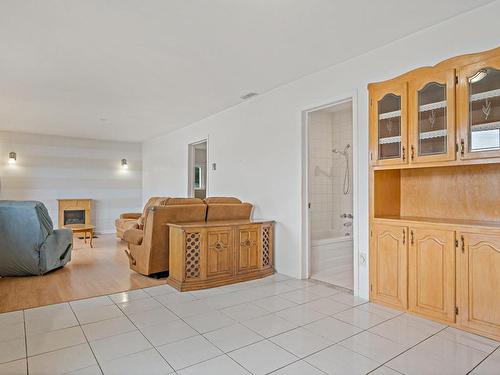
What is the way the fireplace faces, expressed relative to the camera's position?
facing the viewer

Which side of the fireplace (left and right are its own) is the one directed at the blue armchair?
front

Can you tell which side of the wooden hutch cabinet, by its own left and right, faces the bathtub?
right

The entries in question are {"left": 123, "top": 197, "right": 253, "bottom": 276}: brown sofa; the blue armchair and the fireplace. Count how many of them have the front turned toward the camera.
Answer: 1

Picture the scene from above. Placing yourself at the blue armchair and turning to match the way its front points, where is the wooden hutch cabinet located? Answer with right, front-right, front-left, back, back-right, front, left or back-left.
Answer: right

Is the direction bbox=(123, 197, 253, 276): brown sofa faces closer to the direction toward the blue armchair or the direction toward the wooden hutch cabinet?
the blue armchair

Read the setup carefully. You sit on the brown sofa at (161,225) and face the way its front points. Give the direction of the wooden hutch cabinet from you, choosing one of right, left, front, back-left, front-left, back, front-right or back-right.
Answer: back

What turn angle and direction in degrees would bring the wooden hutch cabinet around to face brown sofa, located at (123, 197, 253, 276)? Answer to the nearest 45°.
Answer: approximately 45° to its right

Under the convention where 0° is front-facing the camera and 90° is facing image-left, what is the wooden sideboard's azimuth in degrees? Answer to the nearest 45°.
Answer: approximately 315°

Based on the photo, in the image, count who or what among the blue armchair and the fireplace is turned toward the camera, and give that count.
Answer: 1

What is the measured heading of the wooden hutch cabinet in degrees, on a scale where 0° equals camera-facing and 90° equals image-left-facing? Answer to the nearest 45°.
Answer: approximately 45°

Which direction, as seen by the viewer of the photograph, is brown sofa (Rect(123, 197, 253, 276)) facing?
facing away from the viewer and to the left of the viewer

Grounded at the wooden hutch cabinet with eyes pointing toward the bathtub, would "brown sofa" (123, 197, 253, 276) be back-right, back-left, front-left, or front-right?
front-left

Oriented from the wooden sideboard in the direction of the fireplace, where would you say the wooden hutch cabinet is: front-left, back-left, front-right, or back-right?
back-right

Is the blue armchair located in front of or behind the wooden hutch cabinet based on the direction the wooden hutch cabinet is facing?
in front

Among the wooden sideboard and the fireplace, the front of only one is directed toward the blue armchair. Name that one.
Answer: the fireplace

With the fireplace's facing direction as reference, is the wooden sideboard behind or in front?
in front

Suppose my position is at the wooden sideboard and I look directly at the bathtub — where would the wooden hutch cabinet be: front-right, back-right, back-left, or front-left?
front-right
